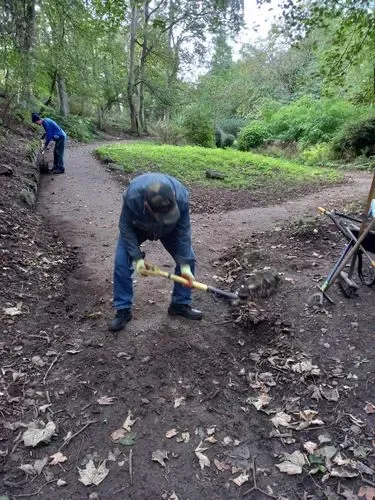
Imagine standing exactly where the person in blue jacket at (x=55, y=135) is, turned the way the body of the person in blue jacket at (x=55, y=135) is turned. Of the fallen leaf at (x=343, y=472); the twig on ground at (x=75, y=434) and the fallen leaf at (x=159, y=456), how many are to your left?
3

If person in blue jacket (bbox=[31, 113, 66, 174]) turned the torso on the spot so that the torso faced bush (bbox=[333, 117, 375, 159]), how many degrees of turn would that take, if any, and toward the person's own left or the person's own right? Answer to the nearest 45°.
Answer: approximately 180°

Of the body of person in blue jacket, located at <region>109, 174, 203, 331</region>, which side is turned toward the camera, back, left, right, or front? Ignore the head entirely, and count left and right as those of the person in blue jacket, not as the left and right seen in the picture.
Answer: front

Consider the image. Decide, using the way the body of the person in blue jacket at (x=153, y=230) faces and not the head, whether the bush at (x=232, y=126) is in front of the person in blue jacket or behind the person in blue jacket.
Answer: behind

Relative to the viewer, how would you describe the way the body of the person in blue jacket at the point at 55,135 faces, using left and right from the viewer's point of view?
facing to the left of the viewer

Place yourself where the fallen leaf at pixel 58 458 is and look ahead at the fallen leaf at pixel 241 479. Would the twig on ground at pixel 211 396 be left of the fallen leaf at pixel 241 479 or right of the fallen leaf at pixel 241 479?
left

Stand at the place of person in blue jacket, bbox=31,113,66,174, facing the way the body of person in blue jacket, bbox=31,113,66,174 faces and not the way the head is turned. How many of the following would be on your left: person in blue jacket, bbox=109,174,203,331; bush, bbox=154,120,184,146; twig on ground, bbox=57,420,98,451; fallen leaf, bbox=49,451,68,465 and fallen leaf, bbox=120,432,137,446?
4

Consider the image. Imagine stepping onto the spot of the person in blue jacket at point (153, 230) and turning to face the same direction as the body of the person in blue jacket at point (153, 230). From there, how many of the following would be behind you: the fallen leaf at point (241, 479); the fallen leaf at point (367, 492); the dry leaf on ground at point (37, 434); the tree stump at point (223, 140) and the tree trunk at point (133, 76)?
2

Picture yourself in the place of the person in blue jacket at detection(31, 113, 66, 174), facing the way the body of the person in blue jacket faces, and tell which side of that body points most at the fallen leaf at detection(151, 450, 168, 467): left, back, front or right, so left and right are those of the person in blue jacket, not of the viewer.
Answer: left

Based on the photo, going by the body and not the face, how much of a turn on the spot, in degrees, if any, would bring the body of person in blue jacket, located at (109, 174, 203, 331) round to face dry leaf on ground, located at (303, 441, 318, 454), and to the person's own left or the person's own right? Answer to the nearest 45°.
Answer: approximately 45° to the person's own left

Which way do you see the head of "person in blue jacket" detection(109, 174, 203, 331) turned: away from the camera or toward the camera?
toward the camera

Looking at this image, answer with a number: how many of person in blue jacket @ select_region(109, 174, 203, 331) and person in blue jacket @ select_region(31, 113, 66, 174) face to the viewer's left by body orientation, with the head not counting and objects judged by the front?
1

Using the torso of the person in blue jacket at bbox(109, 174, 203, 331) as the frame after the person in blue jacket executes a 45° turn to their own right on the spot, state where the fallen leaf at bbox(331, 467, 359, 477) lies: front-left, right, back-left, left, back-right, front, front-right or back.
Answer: left

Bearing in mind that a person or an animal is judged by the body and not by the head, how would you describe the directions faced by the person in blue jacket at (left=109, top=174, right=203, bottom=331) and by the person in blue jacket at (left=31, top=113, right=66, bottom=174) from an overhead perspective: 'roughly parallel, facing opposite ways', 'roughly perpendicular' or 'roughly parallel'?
roughly perpendicular

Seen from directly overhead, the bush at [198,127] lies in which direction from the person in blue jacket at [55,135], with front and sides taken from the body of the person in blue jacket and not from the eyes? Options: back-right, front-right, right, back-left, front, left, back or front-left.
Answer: back-right
